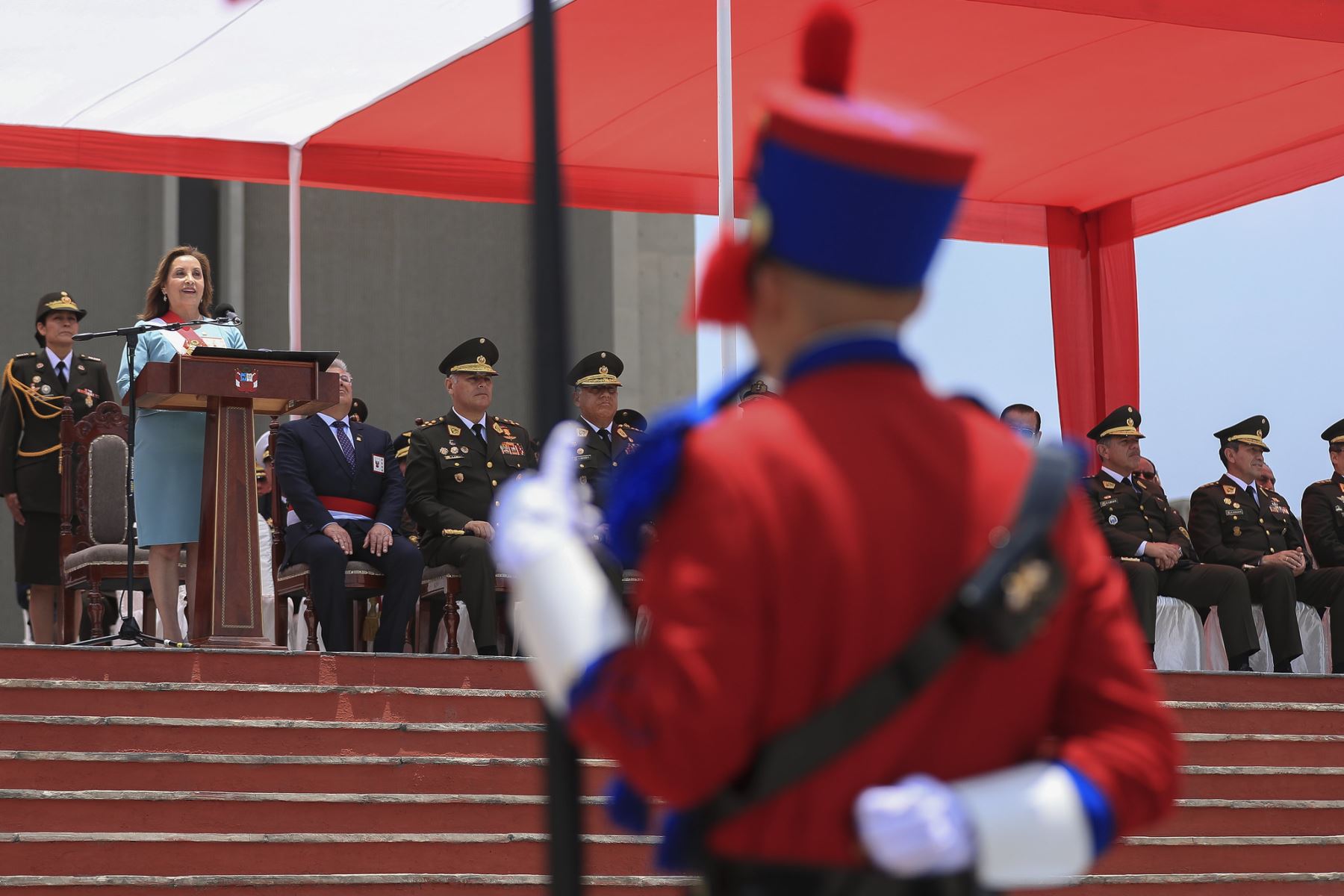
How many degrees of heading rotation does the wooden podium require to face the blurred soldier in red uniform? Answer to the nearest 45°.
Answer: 0° — it already faces them

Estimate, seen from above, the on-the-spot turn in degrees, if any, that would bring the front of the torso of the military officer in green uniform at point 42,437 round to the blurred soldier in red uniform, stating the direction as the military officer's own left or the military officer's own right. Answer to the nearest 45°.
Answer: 0° — they already face them

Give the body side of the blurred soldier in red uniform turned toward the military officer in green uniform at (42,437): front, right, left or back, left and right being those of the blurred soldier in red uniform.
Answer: front

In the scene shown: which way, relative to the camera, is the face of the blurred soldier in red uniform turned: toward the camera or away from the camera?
away from the camera

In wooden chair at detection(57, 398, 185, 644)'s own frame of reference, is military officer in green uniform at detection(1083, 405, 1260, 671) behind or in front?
in front

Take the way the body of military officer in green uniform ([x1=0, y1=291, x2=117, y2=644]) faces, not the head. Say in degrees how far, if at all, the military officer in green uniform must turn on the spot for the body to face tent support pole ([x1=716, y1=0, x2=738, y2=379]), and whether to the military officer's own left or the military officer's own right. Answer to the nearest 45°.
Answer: approximately 45° to the military officer's own left

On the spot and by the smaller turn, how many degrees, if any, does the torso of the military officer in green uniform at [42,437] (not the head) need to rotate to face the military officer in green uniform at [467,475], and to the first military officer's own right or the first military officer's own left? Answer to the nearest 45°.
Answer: approximately 45° to the first military officer's own left

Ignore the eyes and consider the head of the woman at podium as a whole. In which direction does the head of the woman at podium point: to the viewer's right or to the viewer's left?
to the viewer's right
